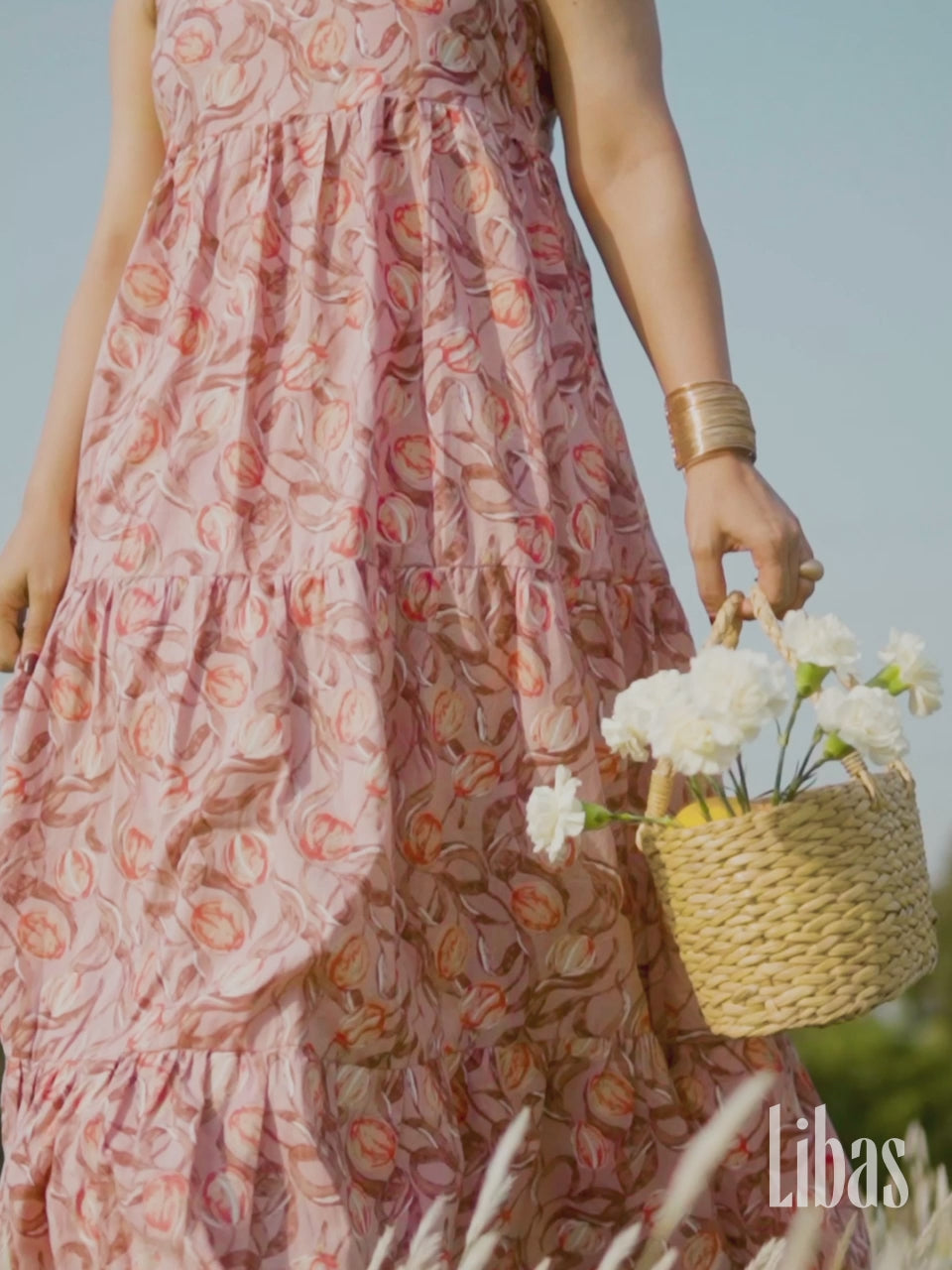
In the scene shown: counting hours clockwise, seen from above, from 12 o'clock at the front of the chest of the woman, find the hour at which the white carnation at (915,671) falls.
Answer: The white carnation is roughly at 9 o'clock from the woman.

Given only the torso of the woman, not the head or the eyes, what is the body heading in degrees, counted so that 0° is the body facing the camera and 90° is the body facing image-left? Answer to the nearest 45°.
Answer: approximately 0°
